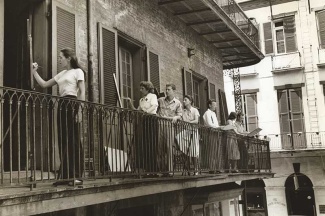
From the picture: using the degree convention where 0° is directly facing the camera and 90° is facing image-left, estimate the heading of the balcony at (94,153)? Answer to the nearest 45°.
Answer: approximately 315°

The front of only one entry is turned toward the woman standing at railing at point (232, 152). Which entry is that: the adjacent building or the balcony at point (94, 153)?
the adjacent building

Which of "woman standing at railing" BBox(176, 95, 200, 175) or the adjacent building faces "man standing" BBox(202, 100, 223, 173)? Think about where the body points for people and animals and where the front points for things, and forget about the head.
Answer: the adjacent building

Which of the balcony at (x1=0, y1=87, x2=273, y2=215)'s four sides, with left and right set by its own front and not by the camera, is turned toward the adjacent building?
left
